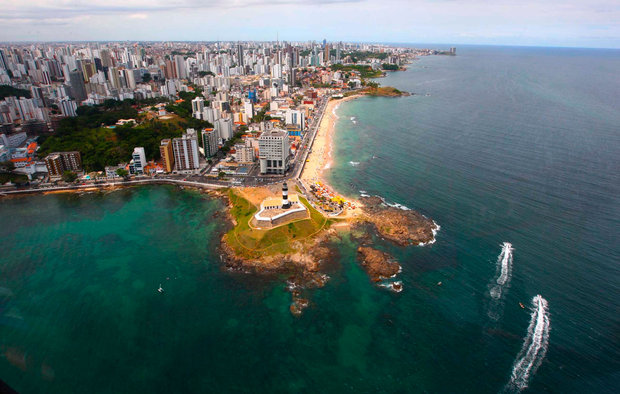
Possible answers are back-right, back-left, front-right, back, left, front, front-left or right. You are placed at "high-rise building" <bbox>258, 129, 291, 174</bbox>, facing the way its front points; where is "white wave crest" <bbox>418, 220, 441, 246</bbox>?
front-left

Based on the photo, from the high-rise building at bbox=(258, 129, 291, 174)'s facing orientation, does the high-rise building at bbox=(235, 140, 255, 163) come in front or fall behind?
behind

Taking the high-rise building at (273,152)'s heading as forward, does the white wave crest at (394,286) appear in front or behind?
in front

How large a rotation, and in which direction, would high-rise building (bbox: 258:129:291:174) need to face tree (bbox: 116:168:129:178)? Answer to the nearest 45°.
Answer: approximately 90° to its right

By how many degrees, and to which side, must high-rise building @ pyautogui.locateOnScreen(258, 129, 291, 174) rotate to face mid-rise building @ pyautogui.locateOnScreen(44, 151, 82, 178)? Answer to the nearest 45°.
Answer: approximately 90° to its right

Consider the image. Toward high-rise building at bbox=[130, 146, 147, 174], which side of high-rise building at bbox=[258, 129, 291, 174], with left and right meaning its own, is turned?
right

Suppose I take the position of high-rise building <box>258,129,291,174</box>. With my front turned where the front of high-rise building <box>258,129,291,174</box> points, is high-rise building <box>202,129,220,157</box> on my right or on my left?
on my right

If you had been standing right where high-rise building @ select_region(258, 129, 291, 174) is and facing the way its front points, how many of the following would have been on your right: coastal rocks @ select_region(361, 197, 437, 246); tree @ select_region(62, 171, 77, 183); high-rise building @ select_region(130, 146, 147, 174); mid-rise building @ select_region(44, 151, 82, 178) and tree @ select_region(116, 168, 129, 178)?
4

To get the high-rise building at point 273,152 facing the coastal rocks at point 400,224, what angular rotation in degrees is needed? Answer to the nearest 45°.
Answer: approximately 45° to its left

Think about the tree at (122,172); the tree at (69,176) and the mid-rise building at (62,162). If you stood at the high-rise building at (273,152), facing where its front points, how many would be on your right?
3

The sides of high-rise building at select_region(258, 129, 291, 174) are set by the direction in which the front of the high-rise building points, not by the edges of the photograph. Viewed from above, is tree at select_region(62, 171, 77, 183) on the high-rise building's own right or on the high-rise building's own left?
on the high-rise building's own right

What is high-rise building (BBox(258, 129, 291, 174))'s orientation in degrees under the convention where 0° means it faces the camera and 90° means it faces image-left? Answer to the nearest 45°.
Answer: approximately 0°

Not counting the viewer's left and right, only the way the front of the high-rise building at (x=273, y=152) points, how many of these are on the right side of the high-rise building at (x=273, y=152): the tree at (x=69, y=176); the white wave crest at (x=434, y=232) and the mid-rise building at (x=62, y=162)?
2

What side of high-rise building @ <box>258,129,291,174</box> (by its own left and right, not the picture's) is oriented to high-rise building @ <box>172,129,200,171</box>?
right

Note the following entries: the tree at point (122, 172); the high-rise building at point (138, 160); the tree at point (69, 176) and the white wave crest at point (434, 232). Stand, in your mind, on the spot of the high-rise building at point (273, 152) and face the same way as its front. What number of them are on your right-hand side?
3
